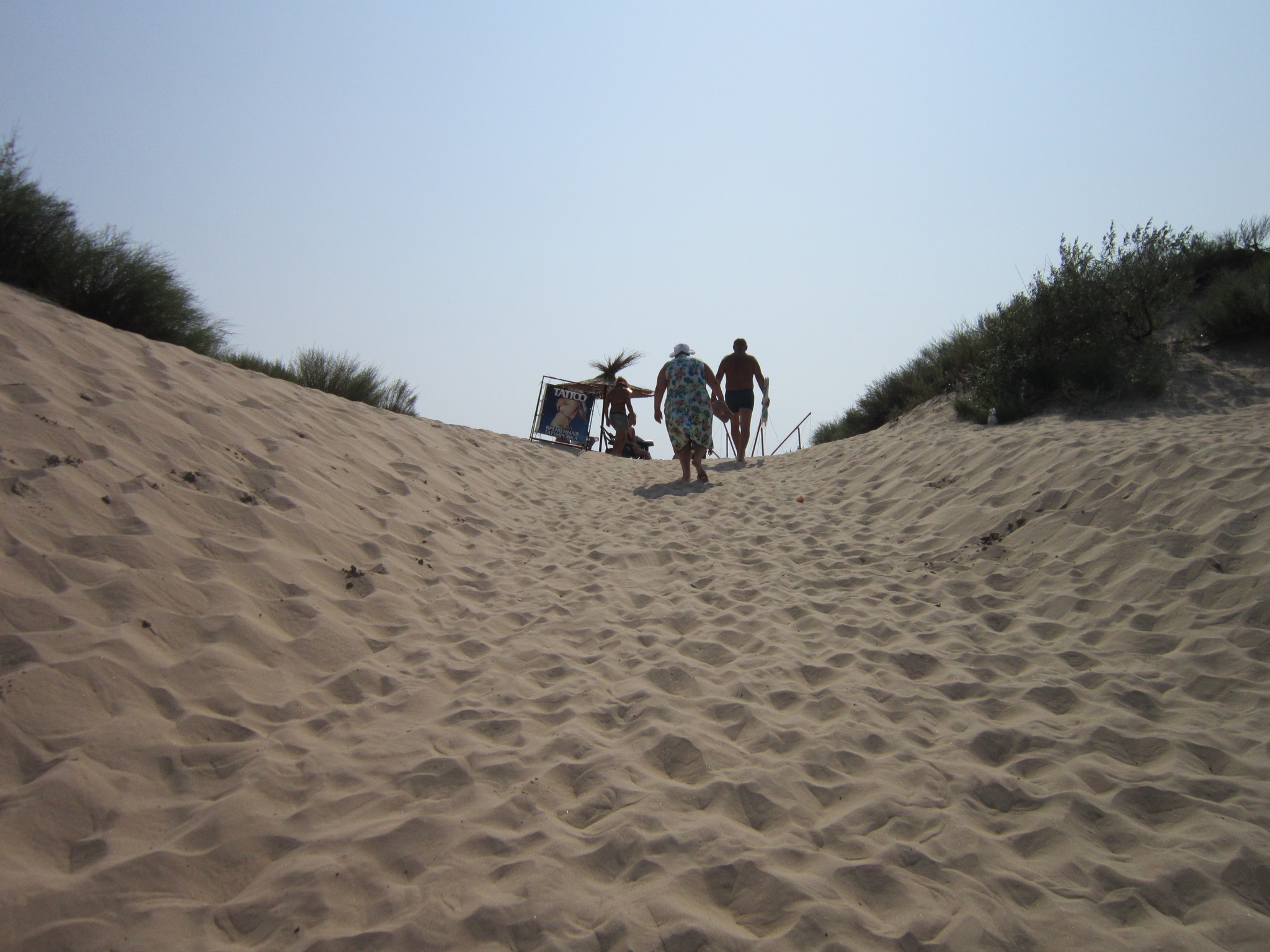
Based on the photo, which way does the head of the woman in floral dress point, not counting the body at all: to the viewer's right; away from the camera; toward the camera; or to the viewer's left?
away from the camera

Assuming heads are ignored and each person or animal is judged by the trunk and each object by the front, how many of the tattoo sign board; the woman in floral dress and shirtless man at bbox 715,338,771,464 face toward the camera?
1

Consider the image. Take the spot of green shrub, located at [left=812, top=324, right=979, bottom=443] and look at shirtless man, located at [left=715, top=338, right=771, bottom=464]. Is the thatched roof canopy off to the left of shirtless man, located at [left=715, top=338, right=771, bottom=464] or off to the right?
right

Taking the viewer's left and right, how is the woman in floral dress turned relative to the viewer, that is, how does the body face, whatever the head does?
facing away from the viewer

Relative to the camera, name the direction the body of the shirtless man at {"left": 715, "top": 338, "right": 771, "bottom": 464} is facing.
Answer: away from the camera

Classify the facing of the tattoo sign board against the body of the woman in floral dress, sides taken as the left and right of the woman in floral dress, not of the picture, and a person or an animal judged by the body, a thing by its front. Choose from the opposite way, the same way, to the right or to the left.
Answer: the opposite way

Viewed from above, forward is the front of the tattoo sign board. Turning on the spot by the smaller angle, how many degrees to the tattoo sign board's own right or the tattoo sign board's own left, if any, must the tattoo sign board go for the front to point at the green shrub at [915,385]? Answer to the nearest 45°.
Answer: approximately 90° to the tattoo sign board's own left

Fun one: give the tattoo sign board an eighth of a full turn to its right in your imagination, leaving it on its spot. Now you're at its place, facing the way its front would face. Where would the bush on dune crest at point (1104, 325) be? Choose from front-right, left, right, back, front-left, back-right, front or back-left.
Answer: left

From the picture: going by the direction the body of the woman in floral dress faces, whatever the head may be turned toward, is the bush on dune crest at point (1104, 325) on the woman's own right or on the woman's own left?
on the woman's own right

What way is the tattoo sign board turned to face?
toward the camera

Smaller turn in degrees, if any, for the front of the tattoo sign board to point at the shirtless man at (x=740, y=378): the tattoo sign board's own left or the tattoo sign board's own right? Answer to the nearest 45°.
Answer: approximately 45° to the tattoo sign board's own left

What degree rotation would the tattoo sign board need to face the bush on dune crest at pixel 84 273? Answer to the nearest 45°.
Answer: approximately 45° to its right

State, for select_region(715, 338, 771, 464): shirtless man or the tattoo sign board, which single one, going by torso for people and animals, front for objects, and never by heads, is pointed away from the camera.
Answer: the shirtless man

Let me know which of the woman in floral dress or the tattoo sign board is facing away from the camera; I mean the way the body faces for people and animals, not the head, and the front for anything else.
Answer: the woman in floral dress

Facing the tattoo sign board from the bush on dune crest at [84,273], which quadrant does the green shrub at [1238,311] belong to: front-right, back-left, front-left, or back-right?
front-right
